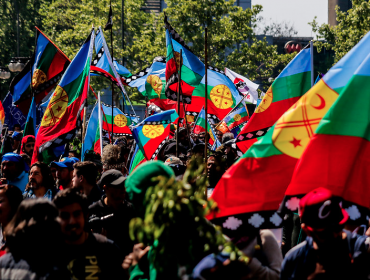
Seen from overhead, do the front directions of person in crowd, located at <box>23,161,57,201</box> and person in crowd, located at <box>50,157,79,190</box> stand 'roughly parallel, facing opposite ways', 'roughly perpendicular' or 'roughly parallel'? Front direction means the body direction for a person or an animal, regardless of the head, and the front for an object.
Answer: roughly parallel

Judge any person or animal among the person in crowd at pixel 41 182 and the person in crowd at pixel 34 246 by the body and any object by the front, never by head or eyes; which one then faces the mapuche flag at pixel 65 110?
the person in crowd at pixel 34 246

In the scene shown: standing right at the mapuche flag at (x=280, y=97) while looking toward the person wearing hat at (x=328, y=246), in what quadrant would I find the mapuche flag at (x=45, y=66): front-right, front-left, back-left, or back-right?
back-right

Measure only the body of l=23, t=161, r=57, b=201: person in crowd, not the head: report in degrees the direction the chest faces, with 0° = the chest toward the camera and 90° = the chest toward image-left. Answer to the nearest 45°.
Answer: approximately 45°

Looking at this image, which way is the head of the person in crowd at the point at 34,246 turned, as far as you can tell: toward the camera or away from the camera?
away from the camera

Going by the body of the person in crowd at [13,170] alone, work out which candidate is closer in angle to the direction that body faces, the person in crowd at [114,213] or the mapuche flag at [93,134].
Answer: the person in crowd

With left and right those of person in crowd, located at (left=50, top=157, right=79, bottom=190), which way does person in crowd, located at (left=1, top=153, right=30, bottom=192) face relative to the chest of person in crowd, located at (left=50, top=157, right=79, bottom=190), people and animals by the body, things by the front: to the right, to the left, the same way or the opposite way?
the same way

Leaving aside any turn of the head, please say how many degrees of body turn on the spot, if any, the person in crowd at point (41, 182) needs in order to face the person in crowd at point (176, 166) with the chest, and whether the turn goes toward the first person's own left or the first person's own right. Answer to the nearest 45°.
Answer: approximately 135° to the first person's own left

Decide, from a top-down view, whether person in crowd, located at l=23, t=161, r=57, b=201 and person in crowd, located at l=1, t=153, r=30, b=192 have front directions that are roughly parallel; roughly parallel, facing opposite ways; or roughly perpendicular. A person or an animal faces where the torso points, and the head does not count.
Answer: roughly parallel

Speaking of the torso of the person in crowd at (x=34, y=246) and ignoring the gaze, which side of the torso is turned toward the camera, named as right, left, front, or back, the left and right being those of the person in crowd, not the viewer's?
back

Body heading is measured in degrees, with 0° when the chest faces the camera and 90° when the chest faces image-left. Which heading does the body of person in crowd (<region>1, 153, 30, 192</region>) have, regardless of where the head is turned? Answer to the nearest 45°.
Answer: approximately 45°

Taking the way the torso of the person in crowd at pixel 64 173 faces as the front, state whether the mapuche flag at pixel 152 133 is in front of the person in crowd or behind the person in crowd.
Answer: behind
